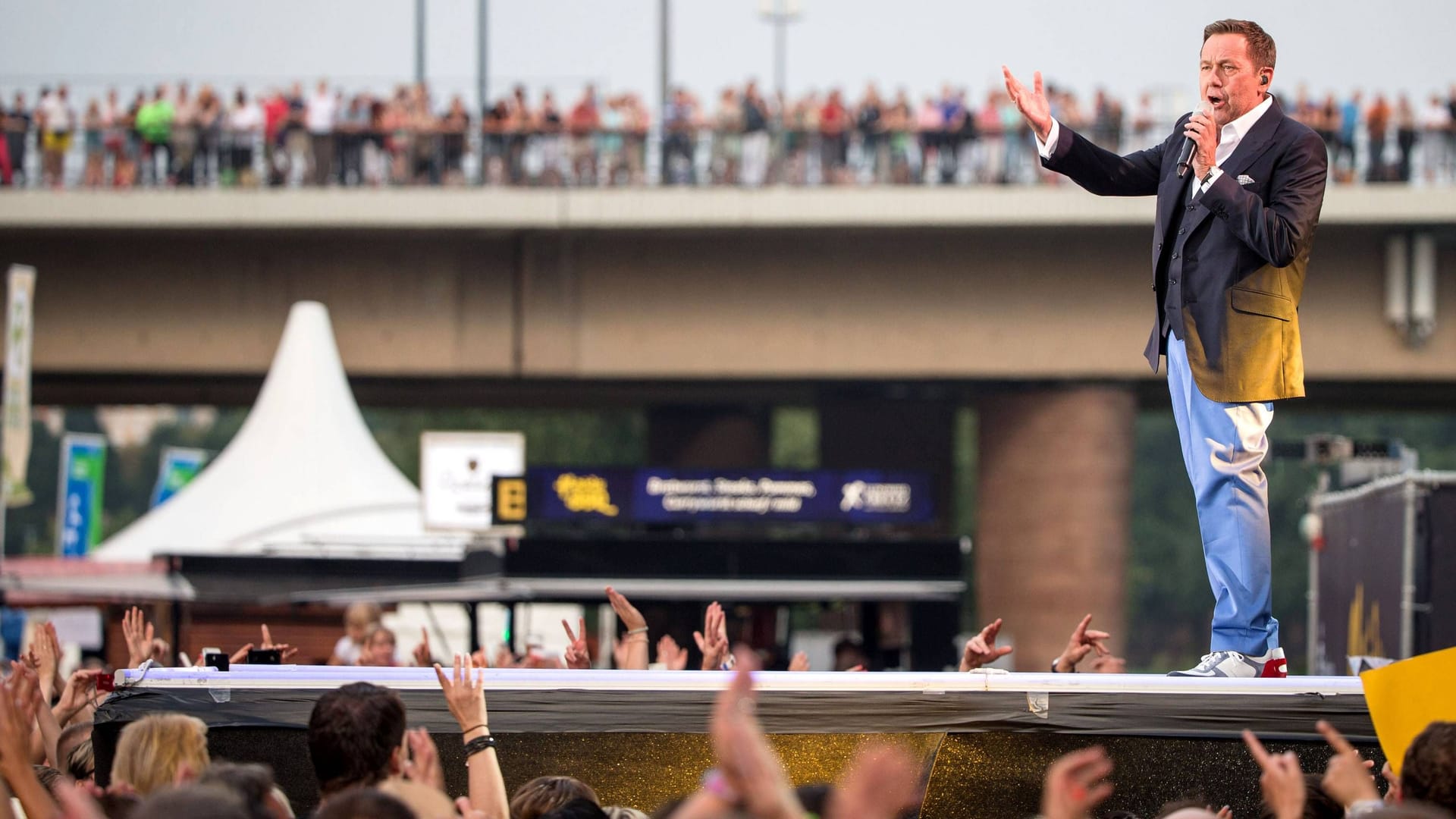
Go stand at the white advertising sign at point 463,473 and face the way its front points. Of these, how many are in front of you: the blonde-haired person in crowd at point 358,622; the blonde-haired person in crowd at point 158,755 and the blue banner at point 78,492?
2

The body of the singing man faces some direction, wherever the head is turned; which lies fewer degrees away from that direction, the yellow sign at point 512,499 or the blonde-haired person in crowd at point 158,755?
the blonde-haired person in crowd

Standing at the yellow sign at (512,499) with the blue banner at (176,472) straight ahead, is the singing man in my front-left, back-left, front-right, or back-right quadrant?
back-left

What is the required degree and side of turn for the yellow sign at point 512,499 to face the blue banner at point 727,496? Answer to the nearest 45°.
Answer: approximately 90° to its left

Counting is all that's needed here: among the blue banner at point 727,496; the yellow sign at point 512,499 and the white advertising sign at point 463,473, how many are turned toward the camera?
3

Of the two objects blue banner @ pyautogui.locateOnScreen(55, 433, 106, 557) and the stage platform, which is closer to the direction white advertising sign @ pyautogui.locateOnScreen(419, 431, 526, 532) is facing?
the stage platform

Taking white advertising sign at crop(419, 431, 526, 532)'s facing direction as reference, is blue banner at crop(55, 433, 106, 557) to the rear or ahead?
to the rear

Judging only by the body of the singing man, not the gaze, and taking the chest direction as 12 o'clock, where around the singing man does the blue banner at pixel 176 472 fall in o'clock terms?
The blue banner is roughly at 3 o'clock from the singing man.

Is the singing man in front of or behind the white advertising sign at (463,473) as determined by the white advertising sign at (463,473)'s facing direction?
in front

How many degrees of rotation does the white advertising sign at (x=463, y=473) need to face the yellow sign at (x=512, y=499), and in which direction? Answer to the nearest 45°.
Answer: approximately 45° to its left

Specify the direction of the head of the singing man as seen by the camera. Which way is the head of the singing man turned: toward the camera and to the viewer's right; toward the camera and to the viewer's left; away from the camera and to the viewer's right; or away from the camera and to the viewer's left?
toward the camera and to the viewer's left

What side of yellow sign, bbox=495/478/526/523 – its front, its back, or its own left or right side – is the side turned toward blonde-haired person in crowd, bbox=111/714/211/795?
front

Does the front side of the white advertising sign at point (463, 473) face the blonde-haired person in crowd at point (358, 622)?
yes
